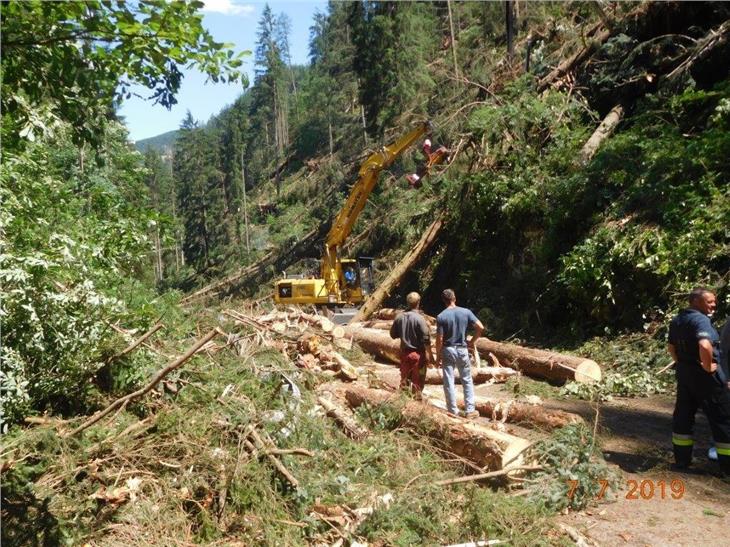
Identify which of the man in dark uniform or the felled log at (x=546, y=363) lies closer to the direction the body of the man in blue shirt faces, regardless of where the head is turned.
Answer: the felled log

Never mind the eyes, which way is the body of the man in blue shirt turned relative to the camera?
away from the camera

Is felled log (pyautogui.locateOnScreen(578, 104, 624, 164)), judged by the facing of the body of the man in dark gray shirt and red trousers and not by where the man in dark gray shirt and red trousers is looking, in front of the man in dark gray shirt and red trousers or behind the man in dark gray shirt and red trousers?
in front

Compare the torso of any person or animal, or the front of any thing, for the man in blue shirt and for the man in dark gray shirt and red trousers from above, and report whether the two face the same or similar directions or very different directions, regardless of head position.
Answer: same or similar directions

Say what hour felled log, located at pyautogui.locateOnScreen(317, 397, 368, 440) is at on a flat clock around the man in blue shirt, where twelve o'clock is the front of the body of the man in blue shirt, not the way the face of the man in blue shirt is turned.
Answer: The felled log is roughly at 8 o'clock from the man in blue shirt.

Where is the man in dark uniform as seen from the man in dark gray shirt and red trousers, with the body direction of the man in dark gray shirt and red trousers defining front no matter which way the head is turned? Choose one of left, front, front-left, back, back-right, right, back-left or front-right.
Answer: back-right

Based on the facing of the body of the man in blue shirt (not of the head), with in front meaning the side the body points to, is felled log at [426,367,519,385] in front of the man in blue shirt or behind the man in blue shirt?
in front

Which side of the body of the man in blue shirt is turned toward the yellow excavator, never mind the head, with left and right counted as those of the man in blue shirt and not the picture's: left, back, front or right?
front

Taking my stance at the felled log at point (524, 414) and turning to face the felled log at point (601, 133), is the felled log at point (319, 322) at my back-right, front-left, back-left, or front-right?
front-left

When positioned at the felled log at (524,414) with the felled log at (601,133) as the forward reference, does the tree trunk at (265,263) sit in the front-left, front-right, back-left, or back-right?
front-left

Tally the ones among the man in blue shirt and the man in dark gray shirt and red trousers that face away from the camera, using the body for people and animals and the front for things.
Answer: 2

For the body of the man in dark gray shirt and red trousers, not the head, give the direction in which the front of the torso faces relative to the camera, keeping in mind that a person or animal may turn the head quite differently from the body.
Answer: away from the camera

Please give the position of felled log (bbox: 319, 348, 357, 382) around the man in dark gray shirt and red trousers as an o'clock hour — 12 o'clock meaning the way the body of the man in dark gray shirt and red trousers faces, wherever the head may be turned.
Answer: The felled log is roughly at 11 o'clock from the man in dark gray shirt and red trousers.
